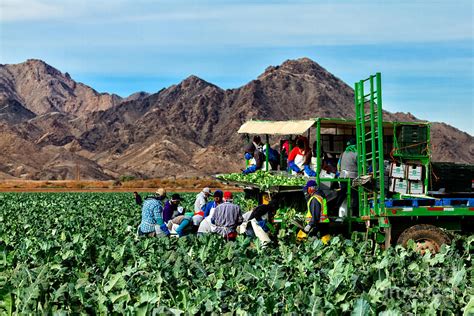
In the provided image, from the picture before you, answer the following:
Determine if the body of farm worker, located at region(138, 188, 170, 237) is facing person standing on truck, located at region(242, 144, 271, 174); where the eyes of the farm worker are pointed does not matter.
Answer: yes

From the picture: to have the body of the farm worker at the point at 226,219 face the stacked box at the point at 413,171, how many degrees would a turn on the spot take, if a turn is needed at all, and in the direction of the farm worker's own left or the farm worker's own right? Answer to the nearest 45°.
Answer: approximately 90° to the farm worker's own right

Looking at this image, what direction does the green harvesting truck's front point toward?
to the viewer's right

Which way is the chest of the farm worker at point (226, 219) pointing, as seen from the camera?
away from the camera

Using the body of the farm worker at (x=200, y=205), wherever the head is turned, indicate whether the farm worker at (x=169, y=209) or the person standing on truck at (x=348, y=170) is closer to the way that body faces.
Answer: the person standing on truck
